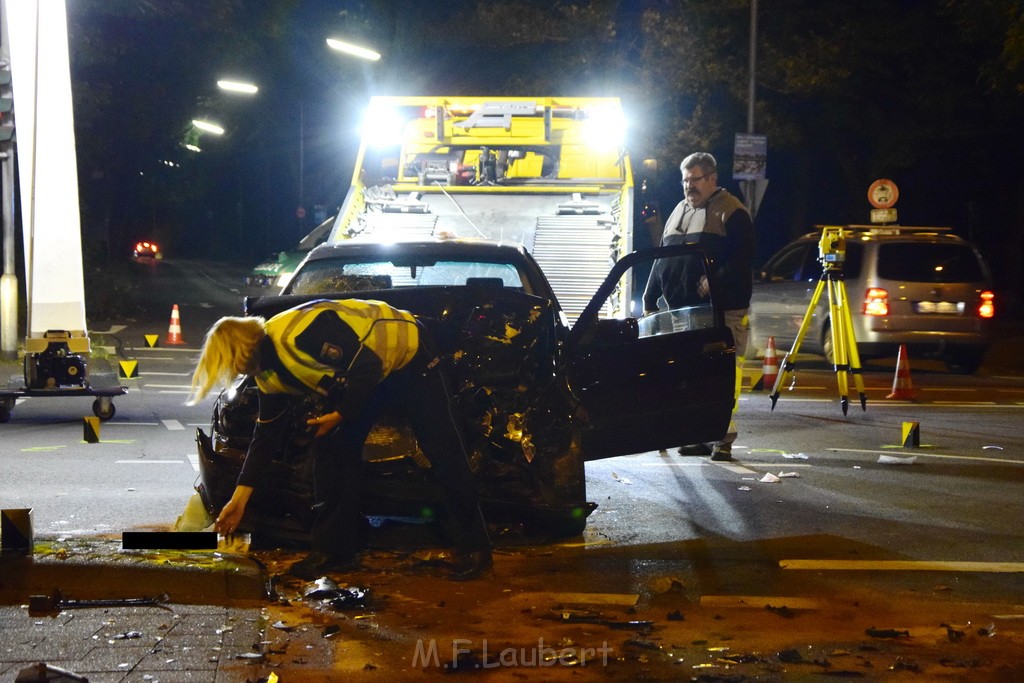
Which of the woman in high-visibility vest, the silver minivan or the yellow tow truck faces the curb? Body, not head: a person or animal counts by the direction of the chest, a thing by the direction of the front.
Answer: the woman in high-visibility vest

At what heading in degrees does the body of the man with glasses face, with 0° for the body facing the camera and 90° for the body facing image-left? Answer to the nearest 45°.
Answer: approximately 45°

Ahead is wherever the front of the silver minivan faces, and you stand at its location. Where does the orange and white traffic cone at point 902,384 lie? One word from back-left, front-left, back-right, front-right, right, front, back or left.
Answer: back-left

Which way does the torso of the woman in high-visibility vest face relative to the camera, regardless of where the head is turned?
to the viewer's left

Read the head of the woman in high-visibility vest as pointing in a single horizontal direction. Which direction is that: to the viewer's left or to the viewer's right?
to the viewer's left

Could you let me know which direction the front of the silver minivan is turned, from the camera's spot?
facing away from the viewer and to the left of the viewer

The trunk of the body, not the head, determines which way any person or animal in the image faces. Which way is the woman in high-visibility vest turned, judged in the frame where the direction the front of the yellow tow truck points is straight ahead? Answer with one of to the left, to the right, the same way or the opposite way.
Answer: to the left

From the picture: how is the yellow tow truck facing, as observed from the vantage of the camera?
facing away from the viewer

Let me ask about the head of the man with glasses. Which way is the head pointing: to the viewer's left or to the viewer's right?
to the viewer's left

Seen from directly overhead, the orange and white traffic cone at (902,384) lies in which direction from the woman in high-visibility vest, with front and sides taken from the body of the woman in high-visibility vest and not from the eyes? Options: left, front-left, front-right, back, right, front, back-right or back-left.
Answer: back-right

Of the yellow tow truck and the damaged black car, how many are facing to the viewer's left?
0

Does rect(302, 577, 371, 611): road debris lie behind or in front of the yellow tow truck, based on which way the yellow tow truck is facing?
behind
